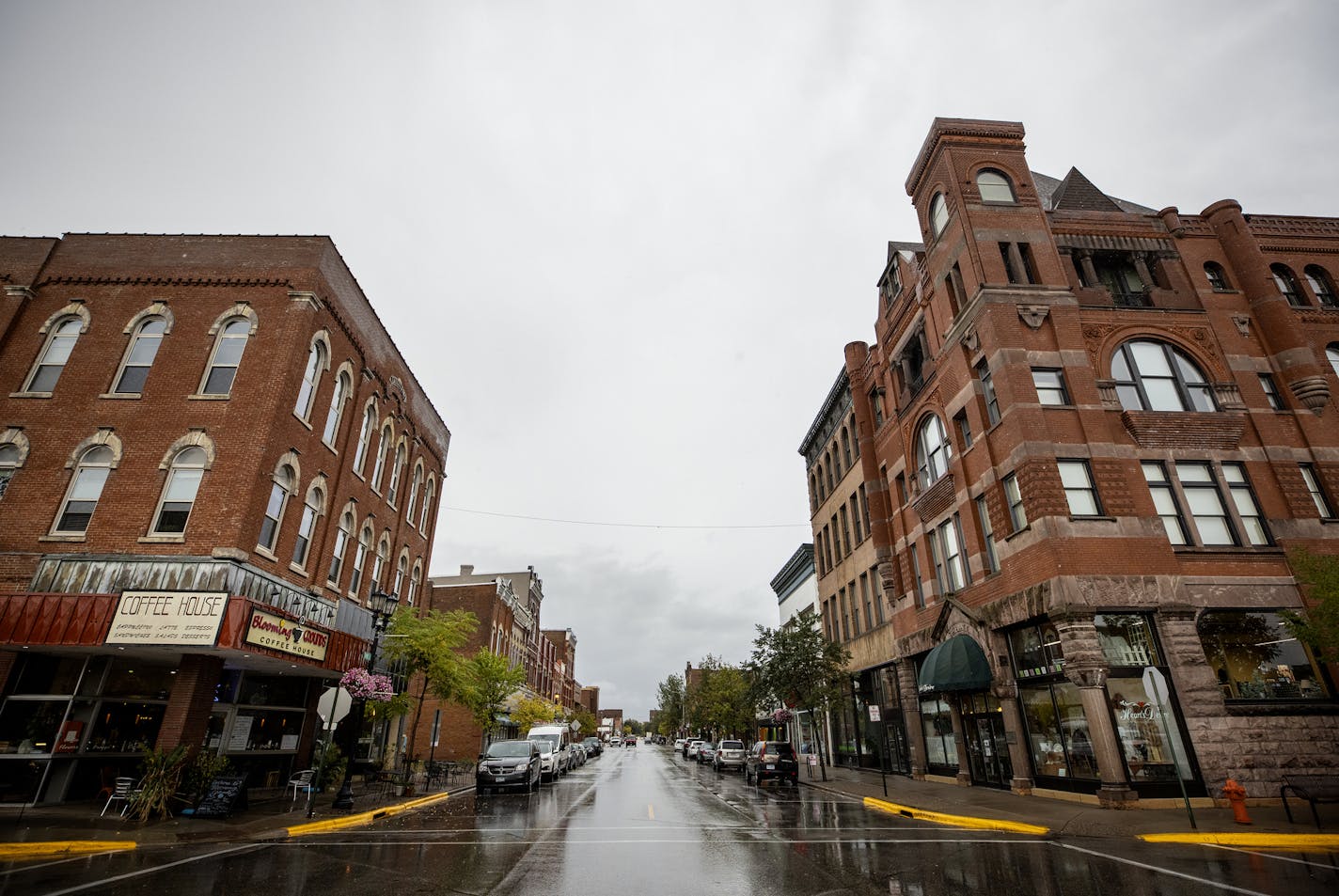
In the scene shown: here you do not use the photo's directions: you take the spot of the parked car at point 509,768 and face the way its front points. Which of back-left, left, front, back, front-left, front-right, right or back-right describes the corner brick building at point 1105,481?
front-left

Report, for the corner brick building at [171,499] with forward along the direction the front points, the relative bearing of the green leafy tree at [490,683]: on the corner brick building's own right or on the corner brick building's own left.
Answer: on the corner brick building's own left

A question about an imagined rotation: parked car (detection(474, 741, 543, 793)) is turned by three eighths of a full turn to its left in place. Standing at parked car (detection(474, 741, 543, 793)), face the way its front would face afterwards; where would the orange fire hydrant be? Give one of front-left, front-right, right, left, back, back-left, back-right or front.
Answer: right

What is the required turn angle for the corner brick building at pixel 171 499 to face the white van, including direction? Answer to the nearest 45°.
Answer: approximately 90° to its left

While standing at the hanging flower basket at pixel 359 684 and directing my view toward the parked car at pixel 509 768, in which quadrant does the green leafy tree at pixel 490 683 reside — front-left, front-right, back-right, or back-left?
front-left

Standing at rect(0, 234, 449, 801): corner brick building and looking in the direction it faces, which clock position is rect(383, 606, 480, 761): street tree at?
The street tree is roughly at 10 o'clock from the corner brick building.

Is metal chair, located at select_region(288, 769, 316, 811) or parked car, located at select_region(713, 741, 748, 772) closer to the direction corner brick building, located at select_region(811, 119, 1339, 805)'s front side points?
the metal chair

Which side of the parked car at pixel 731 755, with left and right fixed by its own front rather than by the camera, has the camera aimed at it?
back

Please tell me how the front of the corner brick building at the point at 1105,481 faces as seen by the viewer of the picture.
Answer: facing the viewer and to the left of the viewer

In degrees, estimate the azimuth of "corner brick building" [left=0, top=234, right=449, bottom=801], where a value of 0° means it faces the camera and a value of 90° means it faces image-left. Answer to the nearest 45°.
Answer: approximately 315°

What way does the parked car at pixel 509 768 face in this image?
toward the camera

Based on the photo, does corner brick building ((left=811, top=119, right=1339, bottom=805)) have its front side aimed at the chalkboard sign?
yes

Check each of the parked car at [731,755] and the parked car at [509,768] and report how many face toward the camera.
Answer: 1

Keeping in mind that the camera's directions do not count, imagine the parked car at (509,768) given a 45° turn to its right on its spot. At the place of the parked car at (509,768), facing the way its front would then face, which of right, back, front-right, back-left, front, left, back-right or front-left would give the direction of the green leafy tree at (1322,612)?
left
